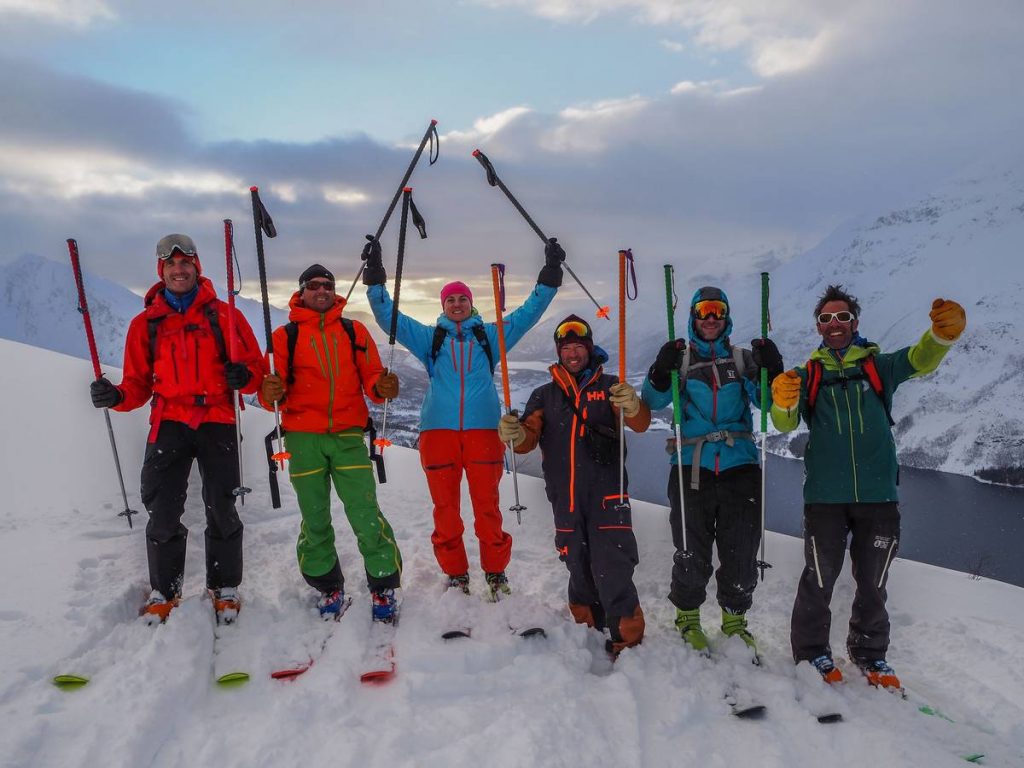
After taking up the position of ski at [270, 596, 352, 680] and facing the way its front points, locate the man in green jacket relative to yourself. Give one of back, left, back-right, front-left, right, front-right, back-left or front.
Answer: back-left

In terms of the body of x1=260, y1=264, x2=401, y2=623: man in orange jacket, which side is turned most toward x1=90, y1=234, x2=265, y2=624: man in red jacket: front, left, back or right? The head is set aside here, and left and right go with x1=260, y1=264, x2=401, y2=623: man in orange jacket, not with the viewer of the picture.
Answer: right

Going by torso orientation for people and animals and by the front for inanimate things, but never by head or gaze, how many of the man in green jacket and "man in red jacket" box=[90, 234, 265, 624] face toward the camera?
2

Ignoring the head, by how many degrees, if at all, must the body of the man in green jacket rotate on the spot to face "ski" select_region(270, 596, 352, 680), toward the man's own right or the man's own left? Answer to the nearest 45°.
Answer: approximately 45° to the man's own right

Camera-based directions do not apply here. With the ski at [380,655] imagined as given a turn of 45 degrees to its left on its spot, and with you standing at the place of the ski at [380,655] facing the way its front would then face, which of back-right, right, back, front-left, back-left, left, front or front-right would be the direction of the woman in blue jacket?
left

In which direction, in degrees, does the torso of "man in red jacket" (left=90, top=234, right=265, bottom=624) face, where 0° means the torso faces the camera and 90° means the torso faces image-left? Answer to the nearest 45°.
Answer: approximately 0°

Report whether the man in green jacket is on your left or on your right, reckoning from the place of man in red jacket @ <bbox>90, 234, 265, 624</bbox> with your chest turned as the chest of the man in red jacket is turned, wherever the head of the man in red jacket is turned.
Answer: on your left

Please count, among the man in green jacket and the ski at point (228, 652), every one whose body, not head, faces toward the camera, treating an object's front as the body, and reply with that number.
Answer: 2
